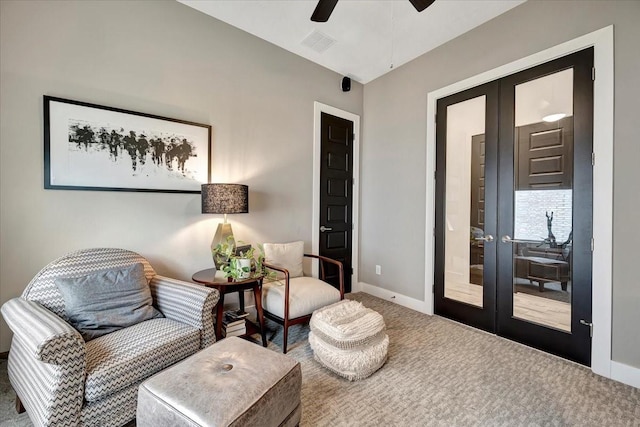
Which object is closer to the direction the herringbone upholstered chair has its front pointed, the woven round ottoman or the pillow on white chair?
the woven round ottoman

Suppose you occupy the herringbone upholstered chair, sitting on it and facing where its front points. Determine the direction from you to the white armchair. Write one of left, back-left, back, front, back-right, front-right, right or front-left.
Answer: front-left

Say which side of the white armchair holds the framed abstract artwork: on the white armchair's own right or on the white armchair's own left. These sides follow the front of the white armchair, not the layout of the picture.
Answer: on the white armchair's own right

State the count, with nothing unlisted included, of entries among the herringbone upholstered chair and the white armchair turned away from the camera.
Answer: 0

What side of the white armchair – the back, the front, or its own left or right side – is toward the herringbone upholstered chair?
right

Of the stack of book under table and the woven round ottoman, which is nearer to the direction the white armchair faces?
the woven round ottoman

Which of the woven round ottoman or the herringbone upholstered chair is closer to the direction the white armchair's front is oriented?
the woven round ottoman

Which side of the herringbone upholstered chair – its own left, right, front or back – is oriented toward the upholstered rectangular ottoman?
front

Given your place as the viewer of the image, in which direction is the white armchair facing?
facing the viewer and to the right of the viewer
